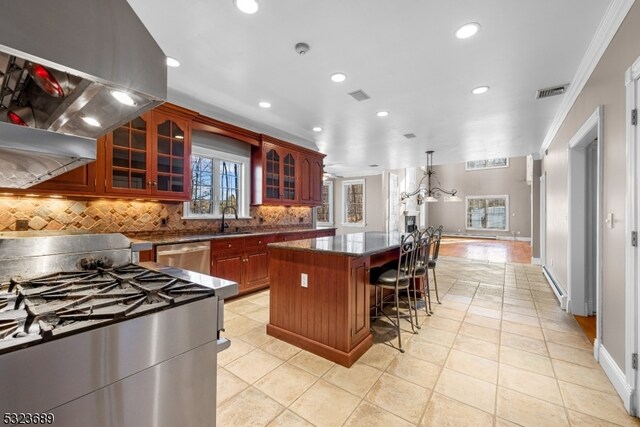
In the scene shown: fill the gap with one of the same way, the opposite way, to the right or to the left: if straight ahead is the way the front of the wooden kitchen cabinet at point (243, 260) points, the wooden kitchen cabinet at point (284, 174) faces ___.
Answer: the same way

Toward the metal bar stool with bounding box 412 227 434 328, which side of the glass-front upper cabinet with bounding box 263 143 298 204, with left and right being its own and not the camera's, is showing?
front

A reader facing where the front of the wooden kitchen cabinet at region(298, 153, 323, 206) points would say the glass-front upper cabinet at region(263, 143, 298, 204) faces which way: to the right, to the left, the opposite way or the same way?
the same way

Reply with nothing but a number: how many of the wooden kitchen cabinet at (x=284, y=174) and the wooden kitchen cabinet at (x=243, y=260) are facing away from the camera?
0

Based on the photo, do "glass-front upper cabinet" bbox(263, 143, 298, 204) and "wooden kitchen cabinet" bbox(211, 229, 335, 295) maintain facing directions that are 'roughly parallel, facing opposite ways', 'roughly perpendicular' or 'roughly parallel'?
roughly parallel

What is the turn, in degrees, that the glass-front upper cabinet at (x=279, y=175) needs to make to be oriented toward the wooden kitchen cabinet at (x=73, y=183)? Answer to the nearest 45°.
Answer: approximately 90° to its right

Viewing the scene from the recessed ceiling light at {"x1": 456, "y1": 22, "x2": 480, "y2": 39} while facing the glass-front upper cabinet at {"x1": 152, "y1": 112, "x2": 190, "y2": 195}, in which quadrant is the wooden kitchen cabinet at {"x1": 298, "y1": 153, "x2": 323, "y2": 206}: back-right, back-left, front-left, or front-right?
front-right

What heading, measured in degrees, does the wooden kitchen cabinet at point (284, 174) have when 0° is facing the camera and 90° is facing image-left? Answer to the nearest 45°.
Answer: approximately 315°

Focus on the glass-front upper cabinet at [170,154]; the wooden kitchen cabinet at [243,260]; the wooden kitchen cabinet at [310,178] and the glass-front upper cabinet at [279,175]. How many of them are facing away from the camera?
0

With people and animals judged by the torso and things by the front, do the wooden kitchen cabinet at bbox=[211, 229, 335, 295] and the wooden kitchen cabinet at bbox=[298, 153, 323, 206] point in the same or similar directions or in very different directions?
same or similar directions

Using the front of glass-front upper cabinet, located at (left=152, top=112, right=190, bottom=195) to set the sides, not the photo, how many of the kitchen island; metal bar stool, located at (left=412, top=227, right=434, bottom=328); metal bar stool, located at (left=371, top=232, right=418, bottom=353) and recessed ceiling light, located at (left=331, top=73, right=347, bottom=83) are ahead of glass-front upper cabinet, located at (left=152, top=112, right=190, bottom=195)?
4

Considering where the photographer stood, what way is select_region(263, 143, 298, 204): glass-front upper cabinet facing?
facing the viewer and to the right of the viewer

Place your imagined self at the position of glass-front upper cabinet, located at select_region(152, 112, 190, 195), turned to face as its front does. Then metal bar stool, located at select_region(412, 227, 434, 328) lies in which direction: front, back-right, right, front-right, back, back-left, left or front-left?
front

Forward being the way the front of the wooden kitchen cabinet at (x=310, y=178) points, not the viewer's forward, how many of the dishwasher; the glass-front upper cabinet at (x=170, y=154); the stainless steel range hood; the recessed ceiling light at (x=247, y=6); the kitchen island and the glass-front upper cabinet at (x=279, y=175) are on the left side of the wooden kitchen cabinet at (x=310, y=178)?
0
